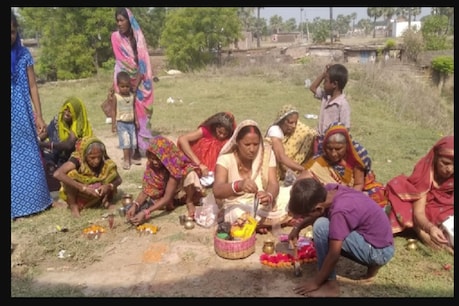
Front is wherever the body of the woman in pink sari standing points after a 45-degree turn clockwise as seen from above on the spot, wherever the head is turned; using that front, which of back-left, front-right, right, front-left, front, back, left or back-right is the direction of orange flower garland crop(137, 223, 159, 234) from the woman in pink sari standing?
left

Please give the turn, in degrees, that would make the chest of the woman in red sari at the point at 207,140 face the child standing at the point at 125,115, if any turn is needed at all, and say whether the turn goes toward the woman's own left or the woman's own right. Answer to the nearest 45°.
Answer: approximately 135° to the woman's own right

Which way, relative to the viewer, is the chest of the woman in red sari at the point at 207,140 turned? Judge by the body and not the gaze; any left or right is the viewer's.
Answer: facing the viewer

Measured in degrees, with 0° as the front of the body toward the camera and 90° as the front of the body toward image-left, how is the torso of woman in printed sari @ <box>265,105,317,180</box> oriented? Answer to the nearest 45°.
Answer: approximately 315°

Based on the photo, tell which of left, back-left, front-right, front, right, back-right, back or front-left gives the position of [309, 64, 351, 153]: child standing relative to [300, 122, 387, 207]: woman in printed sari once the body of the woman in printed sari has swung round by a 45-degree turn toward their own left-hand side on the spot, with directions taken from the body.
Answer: back

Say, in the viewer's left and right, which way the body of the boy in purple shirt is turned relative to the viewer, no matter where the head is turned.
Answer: facing to the left of the viewer

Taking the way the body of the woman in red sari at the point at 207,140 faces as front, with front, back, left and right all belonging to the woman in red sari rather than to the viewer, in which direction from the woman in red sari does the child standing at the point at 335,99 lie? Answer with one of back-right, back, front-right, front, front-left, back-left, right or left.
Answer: left

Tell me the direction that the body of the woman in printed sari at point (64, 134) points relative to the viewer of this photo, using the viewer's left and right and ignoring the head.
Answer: facing the viewer and to the left of the viewer

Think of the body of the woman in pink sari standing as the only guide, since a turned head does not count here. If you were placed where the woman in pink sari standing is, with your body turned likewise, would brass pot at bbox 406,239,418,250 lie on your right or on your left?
on your left

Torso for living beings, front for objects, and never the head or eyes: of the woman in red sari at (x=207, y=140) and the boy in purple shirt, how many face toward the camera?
1
